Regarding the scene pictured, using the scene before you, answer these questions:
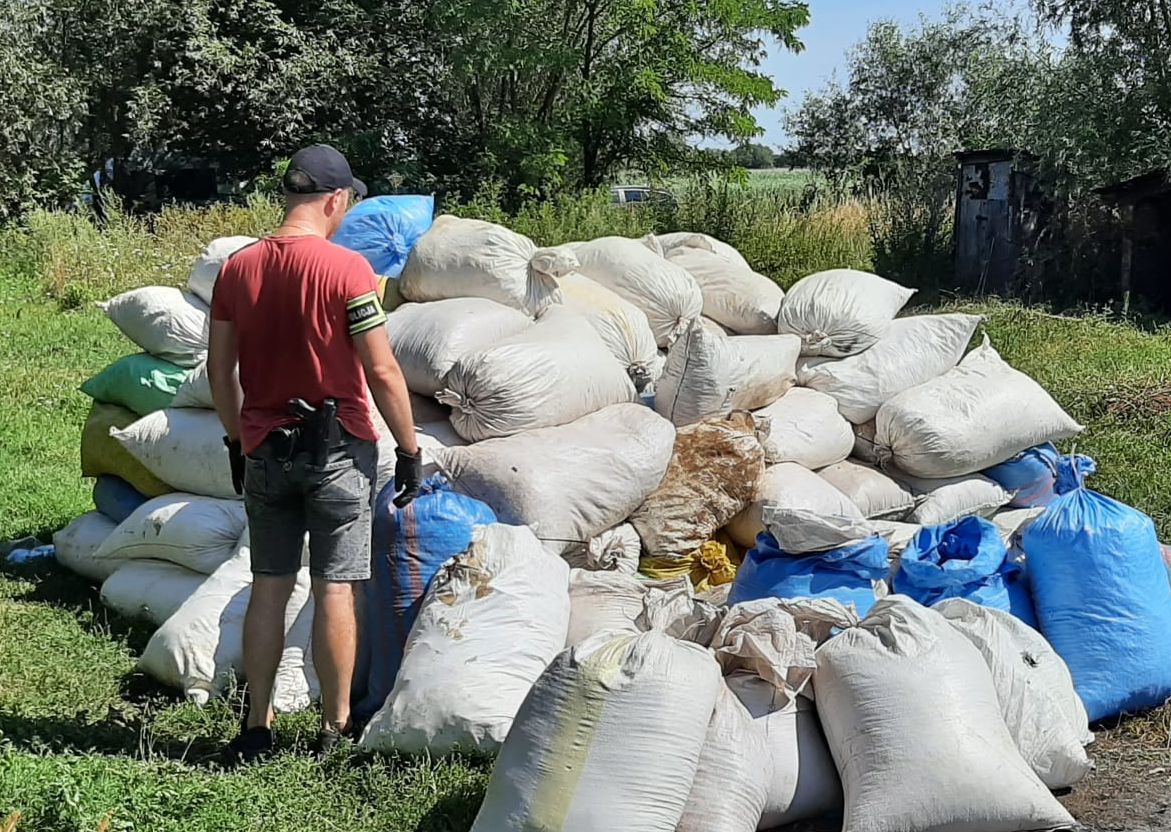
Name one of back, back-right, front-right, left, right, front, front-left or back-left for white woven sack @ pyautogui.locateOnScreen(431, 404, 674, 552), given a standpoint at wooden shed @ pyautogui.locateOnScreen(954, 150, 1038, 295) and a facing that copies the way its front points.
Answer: front

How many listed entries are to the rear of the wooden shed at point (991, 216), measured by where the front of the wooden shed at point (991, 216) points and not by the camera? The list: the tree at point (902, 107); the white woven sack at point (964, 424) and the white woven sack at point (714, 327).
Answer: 1

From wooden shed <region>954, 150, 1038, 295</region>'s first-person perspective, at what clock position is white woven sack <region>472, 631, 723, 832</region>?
The white woven sack is roughly at 12 o'clock from the wooden shed.

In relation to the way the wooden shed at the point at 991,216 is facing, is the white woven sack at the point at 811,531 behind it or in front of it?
in front

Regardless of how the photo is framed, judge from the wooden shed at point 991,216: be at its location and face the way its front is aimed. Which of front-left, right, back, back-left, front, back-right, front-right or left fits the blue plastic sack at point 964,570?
front

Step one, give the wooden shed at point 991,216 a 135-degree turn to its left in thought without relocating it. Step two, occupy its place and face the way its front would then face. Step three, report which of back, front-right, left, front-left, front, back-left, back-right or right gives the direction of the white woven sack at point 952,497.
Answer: back-right

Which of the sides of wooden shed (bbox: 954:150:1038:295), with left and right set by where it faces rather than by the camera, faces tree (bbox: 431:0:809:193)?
right

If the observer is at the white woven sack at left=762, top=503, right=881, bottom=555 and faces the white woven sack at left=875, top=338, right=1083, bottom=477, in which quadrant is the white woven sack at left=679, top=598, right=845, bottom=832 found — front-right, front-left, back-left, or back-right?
back-right

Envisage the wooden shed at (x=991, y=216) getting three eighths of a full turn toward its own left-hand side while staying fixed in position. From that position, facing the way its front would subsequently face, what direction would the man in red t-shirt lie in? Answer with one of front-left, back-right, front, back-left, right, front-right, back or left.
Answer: back-right

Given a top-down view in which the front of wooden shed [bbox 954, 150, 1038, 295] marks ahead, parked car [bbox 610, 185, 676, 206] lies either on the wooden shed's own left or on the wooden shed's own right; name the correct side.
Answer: on the wooden shed's own right

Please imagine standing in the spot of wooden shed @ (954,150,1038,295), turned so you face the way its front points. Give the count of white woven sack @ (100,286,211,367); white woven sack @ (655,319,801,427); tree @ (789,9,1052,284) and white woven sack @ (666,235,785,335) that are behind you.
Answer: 1

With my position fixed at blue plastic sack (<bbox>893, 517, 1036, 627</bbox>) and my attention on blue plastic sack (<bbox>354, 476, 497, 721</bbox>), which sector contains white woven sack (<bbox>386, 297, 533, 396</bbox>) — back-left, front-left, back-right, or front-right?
front-right

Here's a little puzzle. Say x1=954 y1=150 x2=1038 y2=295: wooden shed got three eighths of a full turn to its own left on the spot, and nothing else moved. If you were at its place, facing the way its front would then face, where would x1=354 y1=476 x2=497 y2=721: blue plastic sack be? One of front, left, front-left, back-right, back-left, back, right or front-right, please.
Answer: back-right

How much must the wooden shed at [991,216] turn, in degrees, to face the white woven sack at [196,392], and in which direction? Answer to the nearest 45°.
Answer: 0° — it already faces it

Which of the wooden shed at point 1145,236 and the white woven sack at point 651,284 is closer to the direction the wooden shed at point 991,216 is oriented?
the white woven sack

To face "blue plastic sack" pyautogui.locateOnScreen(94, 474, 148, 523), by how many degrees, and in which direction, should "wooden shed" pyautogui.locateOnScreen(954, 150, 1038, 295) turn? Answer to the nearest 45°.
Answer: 0° — it already faces it

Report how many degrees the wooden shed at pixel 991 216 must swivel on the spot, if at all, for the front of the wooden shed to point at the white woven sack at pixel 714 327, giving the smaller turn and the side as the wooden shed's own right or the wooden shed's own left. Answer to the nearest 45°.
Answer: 0° — it already faces it

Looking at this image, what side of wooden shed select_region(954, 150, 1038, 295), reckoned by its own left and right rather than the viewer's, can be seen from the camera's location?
front

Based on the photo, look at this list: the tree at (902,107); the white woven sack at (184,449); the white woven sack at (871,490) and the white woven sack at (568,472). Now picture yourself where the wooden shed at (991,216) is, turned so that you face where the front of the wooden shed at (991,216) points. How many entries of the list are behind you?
1

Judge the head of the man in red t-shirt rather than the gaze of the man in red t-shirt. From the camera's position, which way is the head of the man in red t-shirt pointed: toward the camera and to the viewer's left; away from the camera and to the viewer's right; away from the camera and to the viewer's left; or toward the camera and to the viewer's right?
away from the camera and to the viewer's right
